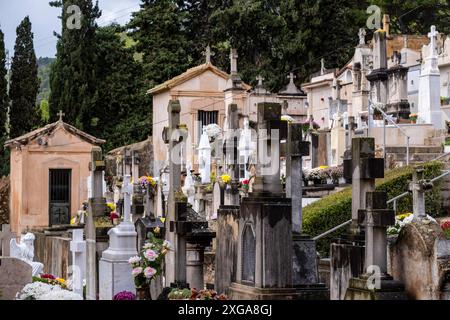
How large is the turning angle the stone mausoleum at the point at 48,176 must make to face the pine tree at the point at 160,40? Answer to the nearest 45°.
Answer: approximately 135° to its left

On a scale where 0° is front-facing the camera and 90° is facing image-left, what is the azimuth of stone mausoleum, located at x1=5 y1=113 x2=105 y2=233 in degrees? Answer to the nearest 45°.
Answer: approximately 0°

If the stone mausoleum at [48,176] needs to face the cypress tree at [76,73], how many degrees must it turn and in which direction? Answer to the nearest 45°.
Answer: approximately 180°

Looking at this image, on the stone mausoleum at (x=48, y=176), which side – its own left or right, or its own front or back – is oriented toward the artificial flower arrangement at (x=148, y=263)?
front

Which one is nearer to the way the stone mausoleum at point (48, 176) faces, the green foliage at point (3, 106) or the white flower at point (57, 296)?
the white flower

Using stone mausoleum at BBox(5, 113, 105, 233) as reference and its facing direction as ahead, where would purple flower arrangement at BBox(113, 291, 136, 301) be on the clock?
The purple flower arrangement is roughly at 12 o'clock from the stone mausoleum.

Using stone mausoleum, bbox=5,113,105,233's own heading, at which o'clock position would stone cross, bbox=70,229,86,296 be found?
The stone cross is roughly at 12 o'clock from the stone mausoleum.

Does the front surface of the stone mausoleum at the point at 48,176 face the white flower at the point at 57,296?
yes

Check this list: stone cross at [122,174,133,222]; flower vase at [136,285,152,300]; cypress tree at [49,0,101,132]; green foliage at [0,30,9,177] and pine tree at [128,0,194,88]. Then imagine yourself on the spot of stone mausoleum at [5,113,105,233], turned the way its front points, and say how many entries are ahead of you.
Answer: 2

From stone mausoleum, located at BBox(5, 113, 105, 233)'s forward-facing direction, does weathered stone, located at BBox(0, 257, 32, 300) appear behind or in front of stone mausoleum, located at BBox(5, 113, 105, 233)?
in front

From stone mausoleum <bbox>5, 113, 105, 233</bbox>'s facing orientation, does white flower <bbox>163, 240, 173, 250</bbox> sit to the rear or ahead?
ahead

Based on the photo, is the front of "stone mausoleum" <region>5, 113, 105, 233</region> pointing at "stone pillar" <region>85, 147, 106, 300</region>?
yes

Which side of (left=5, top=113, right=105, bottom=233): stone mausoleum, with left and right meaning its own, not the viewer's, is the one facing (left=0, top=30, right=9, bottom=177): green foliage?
back
